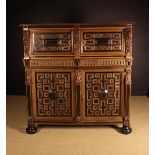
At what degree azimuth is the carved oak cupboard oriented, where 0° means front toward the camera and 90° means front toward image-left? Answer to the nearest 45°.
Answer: approximately 0°
